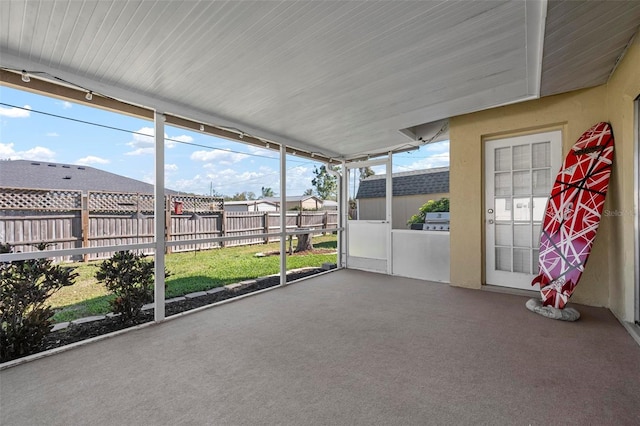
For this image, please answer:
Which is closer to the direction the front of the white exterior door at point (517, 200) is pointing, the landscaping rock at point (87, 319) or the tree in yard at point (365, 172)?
the landscaping rock

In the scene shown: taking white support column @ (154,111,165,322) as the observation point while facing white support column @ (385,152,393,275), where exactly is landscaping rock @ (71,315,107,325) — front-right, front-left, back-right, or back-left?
back-left

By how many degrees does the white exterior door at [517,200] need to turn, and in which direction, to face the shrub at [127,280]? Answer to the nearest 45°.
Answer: approximately 45° to its right

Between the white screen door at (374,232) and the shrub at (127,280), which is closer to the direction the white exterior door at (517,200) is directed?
the shrub

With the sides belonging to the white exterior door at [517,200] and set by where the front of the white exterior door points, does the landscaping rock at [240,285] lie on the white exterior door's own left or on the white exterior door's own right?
on the white exterior door's own right

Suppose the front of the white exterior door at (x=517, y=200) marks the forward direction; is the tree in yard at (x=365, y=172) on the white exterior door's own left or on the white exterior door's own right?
on the white exterior door's own right

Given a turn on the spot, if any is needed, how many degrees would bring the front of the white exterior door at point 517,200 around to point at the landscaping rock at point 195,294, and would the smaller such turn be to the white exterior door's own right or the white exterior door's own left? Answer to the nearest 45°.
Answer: approximately 45° to the white exterior door's own right

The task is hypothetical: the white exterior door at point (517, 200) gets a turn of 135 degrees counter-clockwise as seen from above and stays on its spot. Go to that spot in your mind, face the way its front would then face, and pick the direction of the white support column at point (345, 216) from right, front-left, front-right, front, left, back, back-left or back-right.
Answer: back-left

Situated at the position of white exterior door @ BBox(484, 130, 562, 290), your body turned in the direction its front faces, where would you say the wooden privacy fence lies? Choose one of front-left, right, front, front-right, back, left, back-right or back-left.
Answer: front-right
